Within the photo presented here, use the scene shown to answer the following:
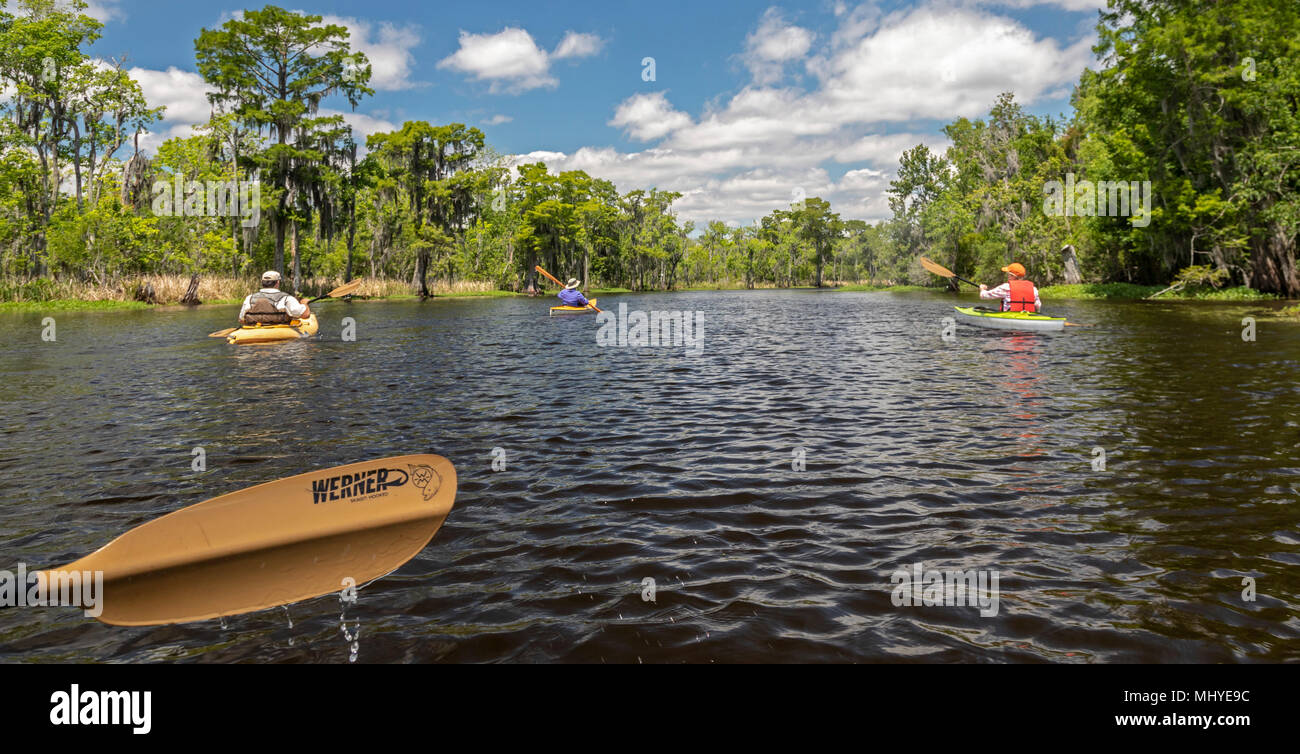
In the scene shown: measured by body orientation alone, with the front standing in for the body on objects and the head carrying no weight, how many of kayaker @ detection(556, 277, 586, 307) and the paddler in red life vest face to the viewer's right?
0

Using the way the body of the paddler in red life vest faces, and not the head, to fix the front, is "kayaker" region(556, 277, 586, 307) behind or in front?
in front

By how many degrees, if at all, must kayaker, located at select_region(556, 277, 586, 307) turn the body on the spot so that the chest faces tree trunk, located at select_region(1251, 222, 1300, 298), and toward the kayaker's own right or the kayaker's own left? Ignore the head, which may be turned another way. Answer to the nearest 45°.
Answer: approximately 90° to the kayaker's own right

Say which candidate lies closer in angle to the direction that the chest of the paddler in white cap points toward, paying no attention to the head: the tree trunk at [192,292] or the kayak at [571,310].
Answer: the kayak

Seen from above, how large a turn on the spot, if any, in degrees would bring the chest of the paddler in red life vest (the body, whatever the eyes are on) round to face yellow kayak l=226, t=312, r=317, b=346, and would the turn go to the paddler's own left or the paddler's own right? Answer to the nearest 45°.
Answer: approximately 90° to the paddler's own left

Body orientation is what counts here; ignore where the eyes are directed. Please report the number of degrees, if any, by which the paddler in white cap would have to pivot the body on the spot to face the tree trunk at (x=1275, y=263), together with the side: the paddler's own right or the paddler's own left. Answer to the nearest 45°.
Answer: approximately 45° to the paddler's own right

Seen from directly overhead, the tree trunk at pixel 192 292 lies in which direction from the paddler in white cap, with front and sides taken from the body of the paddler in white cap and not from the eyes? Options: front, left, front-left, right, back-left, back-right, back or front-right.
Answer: front-left

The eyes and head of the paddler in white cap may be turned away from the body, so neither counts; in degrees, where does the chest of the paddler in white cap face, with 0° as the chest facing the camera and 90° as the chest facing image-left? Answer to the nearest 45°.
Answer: approximately 225°

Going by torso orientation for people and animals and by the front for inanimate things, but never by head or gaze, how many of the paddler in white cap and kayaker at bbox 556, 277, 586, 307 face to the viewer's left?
0

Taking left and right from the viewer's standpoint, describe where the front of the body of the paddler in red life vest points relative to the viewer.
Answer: facing away from the viewer and to the left of the viewer

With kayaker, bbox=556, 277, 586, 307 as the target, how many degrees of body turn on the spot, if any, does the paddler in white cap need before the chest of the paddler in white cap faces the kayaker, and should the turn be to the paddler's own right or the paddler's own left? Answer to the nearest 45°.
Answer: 0° — they already face them

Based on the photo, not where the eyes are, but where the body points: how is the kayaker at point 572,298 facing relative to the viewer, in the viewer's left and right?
facing away from the viewer
